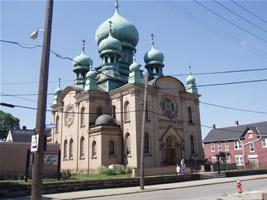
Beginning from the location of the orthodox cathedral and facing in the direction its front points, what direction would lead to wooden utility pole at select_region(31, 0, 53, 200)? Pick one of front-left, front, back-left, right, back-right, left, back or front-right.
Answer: front-right

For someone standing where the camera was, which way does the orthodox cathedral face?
facing the viewer and to the right of the viewer
